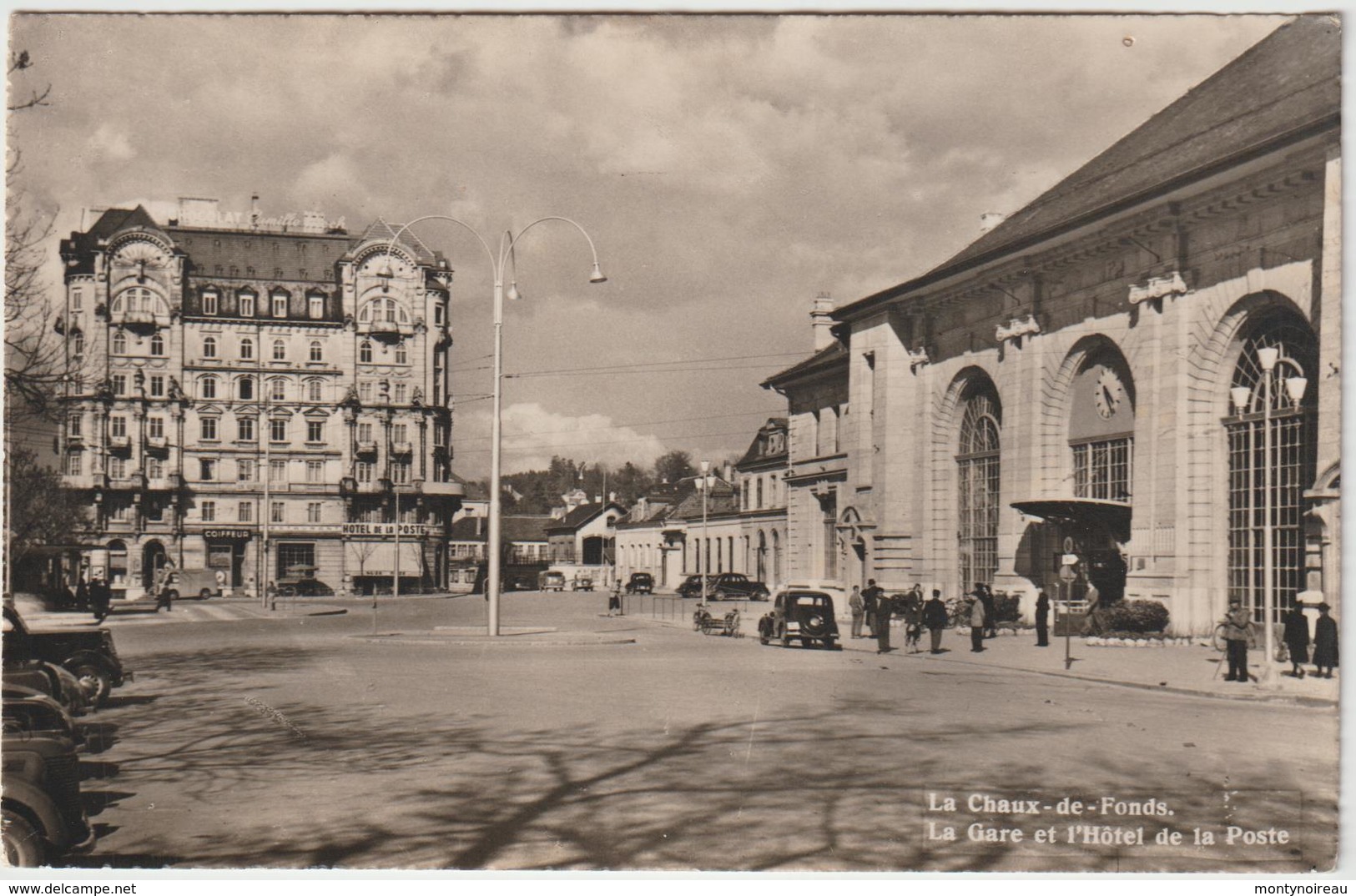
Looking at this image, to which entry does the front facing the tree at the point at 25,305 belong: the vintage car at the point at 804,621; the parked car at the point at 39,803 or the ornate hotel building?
the ornate hotel building

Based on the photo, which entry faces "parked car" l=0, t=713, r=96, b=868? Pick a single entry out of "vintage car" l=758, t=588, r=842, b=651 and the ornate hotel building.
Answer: the ornate hotel building

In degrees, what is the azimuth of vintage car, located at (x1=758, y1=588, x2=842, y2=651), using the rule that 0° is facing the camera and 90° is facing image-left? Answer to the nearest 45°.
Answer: approximately 135°
